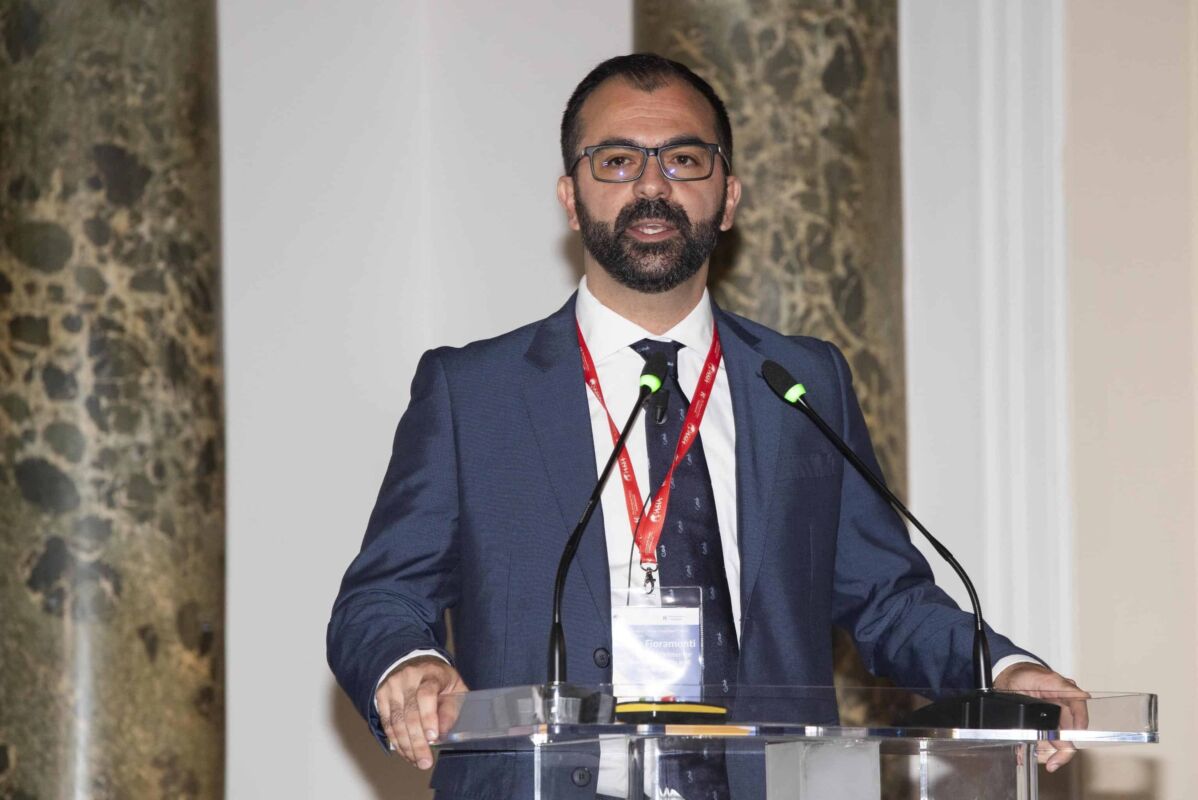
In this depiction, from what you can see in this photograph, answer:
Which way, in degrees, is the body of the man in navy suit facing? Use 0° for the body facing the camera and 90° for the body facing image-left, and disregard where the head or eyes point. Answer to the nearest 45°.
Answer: approximately 0°

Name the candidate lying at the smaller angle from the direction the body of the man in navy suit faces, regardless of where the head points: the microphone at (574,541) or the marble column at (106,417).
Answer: the microphone

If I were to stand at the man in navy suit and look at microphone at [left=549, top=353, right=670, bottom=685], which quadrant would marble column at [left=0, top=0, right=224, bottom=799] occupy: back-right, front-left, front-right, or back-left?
back-right

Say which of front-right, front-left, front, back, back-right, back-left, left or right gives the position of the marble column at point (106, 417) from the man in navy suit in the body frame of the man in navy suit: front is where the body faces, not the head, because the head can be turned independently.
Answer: back-right
